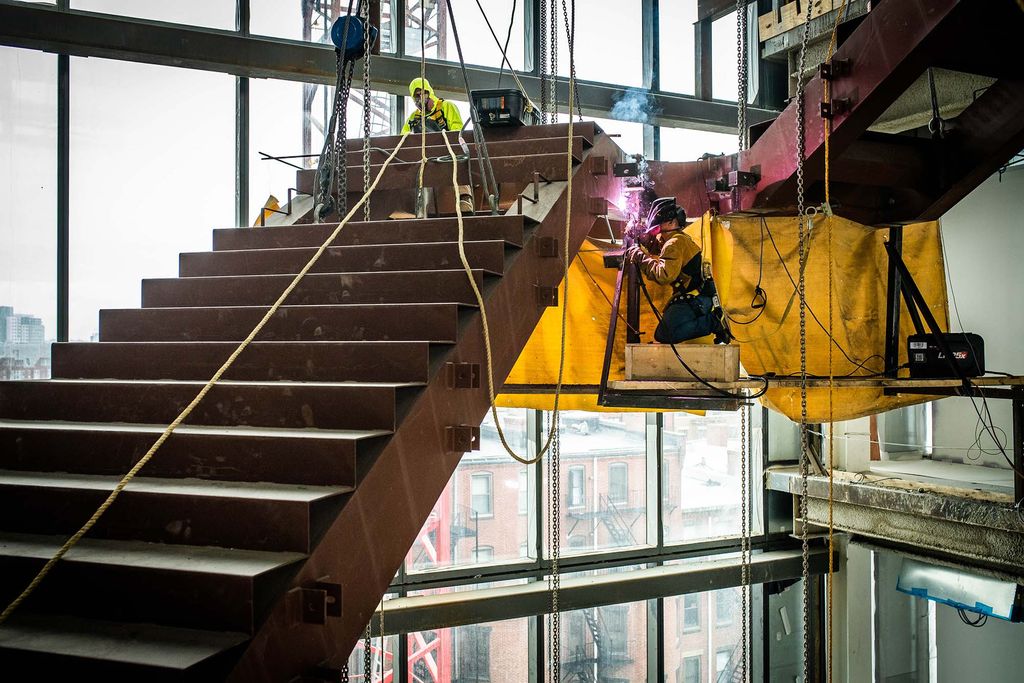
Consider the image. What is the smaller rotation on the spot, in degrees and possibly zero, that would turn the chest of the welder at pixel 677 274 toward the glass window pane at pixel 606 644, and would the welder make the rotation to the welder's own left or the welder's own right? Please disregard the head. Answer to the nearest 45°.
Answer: approximately 90° to the welder's own right

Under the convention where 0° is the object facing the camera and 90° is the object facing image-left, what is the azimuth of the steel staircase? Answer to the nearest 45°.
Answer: approximately 45°

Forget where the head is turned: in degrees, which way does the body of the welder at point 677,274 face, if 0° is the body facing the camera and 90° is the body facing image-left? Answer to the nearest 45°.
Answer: approximately 90°

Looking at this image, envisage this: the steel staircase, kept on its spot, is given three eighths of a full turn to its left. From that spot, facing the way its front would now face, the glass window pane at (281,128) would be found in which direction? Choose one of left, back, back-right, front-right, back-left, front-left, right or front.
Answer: left

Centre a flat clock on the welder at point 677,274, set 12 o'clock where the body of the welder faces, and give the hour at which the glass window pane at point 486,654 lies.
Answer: The glass window pane is roughly at 2 o'clock from the welder.

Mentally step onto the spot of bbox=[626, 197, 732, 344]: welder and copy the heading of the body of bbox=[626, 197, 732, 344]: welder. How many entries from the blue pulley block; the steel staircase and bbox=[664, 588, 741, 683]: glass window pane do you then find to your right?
1

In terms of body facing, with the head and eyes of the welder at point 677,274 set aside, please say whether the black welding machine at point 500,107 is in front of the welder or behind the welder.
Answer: in front

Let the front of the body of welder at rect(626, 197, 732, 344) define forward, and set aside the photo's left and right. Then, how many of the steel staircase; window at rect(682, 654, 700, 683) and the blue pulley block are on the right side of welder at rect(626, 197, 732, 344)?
1

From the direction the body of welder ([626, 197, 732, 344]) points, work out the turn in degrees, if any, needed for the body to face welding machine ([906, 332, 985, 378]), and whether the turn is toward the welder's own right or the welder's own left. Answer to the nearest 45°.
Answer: approximately 135° to the welder's own right

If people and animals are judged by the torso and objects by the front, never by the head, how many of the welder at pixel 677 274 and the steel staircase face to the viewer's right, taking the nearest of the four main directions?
0

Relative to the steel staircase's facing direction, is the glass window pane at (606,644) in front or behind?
behind

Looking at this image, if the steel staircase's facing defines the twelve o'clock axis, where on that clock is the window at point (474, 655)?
The window is roughly at 5 o'clock from the steel staircase.

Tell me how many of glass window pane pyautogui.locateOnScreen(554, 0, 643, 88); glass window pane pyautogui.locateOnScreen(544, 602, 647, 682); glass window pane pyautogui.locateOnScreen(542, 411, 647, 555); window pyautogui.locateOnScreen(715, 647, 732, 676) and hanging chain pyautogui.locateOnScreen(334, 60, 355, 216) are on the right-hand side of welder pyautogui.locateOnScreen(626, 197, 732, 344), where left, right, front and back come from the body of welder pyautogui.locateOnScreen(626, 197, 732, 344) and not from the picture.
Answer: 4
